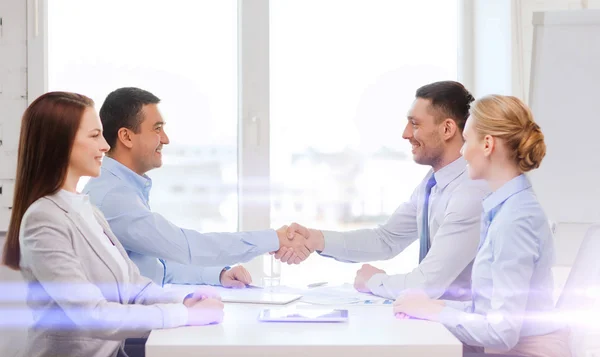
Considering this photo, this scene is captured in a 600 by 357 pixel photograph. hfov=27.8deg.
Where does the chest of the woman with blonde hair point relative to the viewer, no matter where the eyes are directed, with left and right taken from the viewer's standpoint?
facing to the left of the viewer

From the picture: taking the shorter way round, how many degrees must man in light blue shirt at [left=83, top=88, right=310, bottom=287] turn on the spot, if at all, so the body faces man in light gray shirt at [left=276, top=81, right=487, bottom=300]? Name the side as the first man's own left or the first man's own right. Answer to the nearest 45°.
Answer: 0° — they already face them

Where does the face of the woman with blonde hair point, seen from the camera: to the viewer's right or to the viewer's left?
to the viewer's left

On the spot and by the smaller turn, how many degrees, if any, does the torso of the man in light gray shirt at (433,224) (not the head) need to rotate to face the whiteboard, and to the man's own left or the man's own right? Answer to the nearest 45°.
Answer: approximately 135° to the man's own right

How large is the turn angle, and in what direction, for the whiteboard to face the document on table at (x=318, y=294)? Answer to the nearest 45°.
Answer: approximately 45° to its right

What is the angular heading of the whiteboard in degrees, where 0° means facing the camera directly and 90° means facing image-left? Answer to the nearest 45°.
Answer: approximately 0°

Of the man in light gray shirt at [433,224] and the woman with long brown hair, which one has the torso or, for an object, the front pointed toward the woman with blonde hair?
the woman with long brown hair

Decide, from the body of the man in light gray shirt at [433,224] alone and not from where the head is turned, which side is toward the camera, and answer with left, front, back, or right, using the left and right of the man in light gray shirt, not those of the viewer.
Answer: left

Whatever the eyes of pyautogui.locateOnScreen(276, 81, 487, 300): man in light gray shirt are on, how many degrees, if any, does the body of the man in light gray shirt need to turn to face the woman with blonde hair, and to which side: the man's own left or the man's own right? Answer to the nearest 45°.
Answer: approximately 90° to the man's own left

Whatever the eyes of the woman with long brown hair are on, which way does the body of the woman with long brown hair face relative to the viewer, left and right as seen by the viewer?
facing to the right of the viewer

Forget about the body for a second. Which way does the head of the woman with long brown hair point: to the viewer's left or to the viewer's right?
to the viewer's right

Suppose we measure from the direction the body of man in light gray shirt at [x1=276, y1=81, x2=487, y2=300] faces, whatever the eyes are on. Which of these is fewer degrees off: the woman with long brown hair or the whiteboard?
the woman with long brown hair
